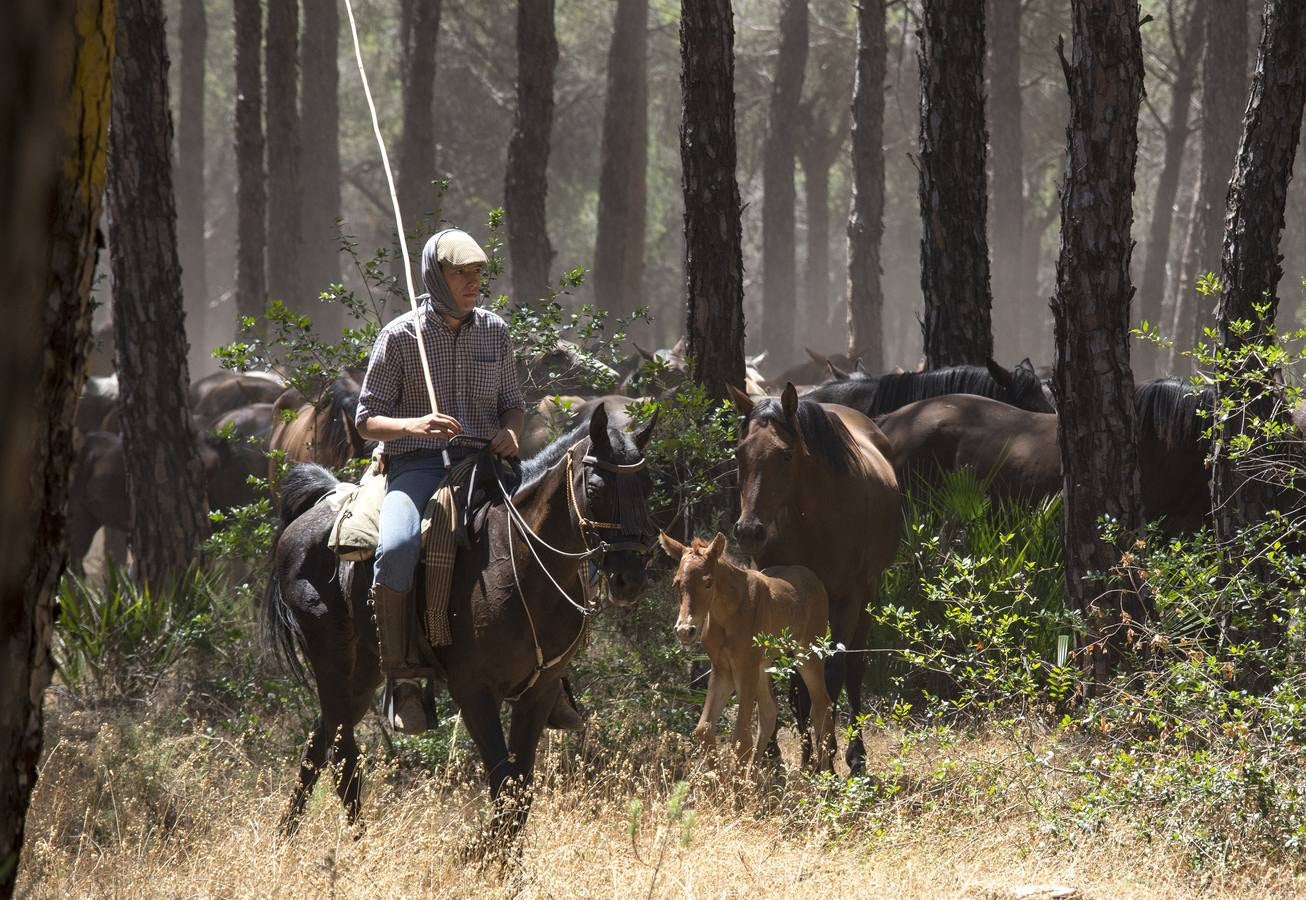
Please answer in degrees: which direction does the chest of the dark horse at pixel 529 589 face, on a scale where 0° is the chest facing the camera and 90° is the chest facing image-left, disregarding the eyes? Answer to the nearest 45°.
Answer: approximately 315°

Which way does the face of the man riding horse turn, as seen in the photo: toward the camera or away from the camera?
toward the camera

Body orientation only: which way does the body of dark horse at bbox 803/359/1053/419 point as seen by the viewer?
to the viewer's right

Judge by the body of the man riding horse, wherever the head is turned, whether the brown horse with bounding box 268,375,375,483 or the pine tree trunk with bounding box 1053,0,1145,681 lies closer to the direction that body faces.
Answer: the pine tree trunk

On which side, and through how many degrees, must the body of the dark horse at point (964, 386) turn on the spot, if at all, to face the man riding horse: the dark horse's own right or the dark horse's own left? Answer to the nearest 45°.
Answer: approximately 90° to the dark horse's own right

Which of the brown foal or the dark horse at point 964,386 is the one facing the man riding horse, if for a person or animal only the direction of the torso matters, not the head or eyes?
the brown foal

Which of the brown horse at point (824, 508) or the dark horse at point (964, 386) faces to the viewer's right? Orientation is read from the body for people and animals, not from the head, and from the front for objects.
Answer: the dark horse

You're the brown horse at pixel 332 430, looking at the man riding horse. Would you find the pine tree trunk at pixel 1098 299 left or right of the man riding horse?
left

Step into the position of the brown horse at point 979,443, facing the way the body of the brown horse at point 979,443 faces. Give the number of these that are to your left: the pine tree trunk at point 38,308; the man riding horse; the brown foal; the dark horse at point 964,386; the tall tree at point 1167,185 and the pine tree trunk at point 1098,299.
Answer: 2

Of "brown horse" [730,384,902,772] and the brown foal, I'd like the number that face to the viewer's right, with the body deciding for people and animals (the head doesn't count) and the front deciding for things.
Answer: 0
